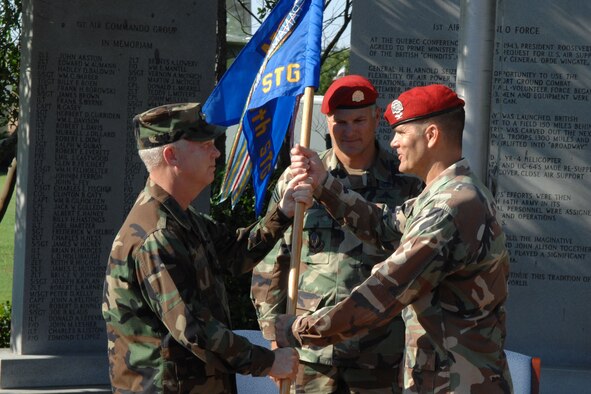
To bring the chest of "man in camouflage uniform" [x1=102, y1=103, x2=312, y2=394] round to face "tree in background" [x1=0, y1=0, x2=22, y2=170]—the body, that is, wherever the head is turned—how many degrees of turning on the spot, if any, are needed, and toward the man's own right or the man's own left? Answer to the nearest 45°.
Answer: approximately 90° to the man's own left

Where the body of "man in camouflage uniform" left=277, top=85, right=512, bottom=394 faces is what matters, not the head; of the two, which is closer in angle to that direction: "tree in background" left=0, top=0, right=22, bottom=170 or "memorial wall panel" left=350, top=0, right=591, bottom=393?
the tree in background

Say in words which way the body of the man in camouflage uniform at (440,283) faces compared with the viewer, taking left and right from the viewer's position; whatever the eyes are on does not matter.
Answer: facing to the left of the viewer

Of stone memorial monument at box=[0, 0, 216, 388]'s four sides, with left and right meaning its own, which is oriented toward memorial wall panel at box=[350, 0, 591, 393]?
left

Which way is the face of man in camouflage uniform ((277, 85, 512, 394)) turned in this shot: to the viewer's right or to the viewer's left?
to the viewer's left

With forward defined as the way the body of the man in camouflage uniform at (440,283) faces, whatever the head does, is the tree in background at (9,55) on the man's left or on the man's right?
on the man's right

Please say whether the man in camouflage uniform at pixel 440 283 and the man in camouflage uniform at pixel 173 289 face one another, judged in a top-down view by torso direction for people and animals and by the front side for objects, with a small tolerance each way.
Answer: yes

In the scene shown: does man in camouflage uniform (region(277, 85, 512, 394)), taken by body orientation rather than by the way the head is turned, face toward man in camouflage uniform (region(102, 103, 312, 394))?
yes

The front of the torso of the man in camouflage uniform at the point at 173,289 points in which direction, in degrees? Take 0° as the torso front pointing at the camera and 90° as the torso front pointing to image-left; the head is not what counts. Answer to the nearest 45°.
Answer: approximately 270°

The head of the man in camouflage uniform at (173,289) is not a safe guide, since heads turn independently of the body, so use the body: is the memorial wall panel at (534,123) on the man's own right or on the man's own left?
on the man's own left

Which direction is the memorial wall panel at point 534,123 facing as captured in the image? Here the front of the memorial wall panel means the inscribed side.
toward the camera

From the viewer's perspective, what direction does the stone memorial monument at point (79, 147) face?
toward the camera

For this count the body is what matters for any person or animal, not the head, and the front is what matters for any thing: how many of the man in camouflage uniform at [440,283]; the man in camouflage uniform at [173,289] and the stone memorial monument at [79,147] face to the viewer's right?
1

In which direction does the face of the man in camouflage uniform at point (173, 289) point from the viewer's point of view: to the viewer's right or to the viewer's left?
to the viewer's right

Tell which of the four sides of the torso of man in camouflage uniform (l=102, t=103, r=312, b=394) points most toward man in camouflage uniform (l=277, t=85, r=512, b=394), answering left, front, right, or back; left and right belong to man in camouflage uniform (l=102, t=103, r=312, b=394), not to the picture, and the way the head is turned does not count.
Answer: front

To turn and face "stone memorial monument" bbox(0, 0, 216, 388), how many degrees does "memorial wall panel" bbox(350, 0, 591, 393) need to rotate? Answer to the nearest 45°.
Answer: approximately 90° to its right
